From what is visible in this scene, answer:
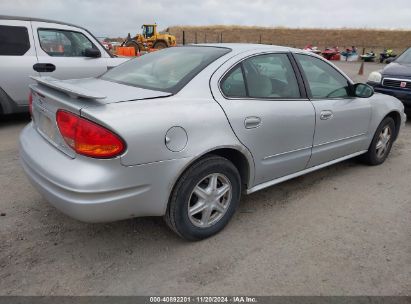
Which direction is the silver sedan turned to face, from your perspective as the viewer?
facing away from the viewer and to the right of the viewer

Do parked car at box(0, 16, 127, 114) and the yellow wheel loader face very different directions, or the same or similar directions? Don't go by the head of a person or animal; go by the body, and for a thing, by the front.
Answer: very different directions

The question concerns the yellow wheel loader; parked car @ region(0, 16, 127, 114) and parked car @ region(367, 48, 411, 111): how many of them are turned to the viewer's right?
1

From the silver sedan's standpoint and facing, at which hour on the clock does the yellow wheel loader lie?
The yellow wheel loader is roughly at 10 o'clock from the silver sedan.

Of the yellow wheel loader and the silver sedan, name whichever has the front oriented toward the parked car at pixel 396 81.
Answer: the silver sedan

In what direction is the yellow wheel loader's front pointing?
to the viewer's left

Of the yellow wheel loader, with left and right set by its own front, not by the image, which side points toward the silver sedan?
left

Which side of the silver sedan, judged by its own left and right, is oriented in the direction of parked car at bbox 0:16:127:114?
left

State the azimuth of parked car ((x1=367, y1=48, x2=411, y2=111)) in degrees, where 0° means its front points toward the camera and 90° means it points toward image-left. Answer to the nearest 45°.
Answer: approximately 45°

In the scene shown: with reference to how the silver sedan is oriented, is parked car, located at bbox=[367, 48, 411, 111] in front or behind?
in front

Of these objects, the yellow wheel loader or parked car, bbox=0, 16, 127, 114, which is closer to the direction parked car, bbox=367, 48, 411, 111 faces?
the parked car

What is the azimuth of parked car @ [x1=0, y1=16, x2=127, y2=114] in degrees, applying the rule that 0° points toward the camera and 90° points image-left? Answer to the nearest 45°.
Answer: approximately 270°
